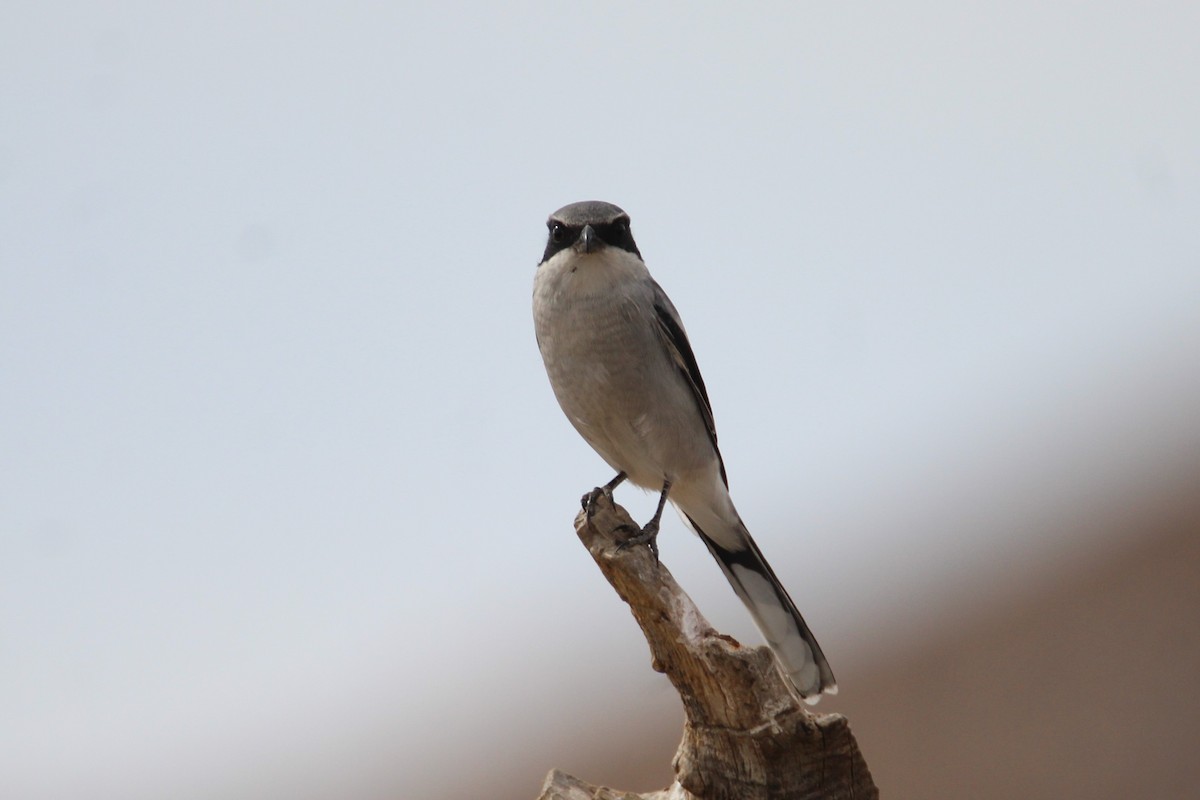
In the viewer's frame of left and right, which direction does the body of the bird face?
facing the viewer and to the left of the viewer
